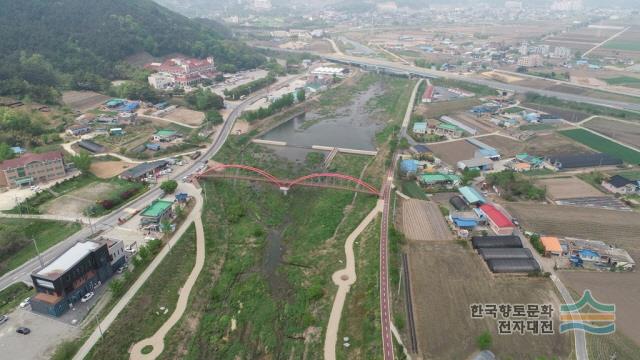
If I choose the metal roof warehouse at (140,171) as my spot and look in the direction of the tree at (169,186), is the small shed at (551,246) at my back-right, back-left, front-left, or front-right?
front-left

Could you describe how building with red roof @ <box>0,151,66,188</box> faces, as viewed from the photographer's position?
facing the viewer and to the right of the viewer

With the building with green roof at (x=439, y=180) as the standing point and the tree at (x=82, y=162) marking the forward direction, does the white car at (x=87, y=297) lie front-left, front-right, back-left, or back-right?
front-left

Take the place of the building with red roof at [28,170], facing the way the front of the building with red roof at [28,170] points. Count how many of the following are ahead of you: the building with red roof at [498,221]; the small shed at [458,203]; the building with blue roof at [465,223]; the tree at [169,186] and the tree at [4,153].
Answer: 4

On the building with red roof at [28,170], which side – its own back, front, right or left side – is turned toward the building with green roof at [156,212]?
front

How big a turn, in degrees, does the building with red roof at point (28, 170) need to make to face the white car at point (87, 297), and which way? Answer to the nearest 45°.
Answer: approximately 45° to its right

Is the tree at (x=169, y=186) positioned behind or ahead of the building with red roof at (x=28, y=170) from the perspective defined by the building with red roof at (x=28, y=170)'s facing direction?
ahead

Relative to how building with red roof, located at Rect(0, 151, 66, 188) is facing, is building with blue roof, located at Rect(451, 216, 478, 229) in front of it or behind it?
in front

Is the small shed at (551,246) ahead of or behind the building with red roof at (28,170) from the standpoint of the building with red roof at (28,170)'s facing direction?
ahead

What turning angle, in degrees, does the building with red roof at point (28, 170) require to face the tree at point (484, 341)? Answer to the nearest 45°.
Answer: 0° — it already faces it
